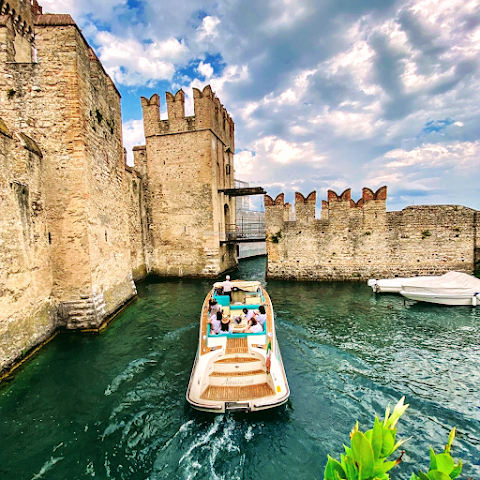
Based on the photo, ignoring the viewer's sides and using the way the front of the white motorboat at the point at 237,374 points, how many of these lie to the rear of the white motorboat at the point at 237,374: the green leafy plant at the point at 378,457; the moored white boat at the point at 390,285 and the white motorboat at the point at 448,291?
1

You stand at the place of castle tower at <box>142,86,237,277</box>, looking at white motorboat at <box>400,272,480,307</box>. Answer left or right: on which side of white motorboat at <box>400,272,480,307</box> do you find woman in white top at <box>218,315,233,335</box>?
right

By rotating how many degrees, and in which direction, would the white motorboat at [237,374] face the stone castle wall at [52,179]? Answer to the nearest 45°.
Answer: approximately 45° to its left

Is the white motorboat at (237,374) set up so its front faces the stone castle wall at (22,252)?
no

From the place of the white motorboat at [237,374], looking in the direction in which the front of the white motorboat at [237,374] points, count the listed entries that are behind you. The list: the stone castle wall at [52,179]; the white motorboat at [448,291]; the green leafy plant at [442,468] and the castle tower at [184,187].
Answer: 1

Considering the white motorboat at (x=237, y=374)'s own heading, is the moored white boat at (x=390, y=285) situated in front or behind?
in front

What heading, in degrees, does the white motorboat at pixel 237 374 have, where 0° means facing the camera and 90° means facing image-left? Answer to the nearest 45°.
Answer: approximately 180°

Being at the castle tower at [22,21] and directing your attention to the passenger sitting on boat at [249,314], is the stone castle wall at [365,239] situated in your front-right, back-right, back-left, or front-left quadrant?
front-left

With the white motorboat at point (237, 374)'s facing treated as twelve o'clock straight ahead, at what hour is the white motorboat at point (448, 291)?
the white motorboat at point (448, 291) is roughly at 2 o'clock from the white motorboat at point (237, 374).

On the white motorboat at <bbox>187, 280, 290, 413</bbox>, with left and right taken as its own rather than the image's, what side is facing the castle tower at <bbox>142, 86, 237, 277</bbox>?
front

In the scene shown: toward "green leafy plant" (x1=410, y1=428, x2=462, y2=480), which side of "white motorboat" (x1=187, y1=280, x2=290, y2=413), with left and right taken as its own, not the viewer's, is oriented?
back

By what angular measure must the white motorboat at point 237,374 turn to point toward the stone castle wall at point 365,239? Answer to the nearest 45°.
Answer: approximately 45° to its right

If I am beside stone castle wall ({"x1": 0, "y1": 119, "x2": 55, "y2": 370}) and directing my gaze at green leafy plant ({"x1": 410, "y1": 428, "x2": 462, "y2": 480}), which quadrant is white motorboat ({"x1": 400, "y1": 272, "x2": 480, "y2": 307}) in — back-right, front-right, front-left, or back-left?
front-left

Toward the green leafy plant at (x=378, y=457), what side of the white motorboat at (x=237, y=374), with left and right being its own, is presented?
back

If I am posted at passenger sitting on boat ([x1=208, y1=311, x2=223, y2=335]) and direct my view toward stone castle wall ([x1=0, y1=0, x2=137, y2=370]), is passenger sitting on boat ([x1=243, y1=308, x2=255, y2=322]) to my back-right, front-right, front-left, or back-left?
back-right

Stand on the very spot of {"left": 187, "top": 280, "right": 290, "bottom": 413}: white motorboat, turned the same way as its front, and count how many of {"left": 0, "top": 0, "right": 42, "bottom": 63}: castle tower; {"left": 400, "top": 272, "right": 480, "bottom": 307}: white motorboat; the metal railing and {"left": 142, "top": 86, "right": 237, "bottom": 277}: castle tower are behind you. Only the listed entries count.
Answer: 0

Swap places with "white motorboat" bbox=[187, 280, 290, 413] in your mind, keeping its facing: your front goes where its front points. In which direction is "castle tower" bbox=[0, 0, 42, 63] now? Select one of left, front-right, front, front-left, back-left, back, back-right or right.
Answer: front-left

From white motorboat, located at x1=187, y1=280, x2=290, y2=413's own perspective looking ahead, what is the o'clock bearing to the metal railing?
The metal railing is roughly at 12 o'clock from the white motorboat.
